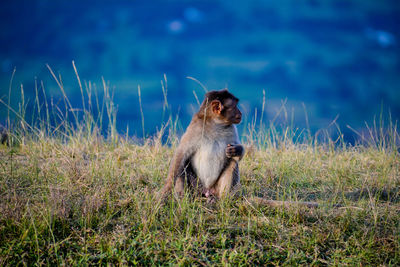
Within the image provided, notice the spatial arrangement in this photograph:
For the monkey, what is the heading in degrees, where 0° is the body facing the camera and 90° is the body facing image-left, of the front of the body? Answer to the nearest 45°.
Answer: approximately 315°
